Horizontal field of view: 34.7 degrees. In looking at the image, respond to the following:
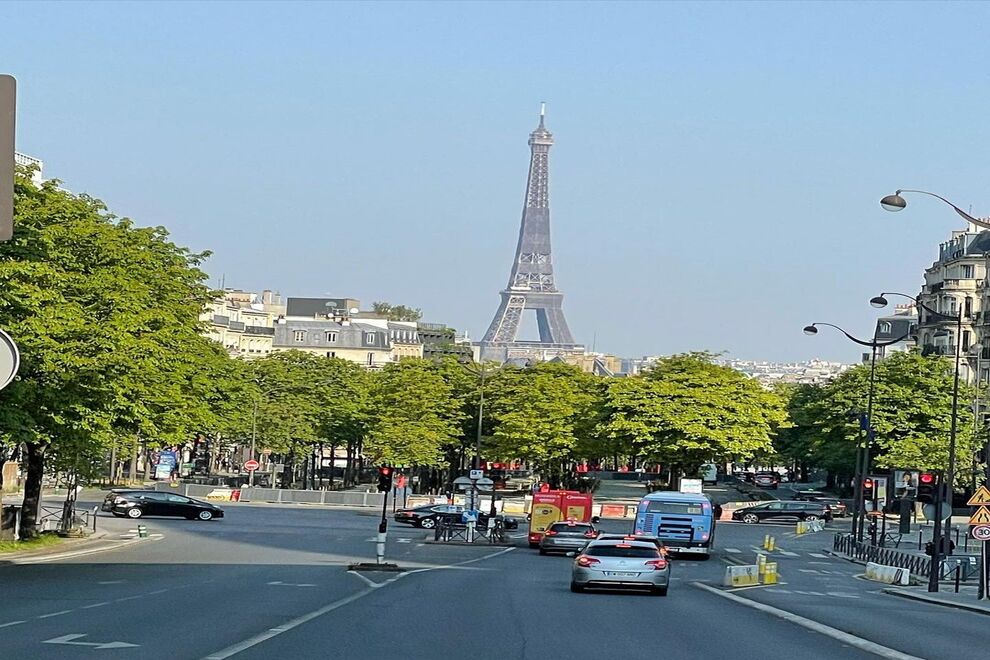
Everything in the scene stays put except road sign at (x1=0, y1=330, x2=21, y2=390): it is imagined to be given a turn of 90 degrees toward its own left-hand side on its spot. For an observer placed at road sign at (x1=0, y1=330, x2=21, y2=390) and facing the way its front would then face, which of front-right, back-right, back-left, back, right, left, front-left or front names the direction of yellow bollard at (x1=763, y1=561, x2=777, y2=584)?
front-left

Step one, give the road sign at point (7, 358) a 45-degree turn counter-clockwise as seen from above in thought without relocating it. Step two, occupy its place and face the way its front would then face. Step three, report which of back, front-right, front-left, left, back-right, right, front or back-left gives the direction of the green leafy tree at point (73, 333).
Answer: back-left

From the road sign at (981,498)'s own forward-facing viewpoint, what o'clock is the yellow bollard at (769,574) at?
The yellow bollard is roughly at 3 o'clock from the road sign.

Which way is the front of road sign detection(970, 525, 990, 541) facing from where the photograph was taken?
facing the viewer

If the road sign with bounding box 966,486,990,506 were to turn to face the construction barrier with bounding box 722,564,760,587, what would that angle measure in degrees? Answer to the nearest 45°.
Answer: approximately 90° to its right

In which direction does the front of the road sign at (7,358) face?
toward the camera

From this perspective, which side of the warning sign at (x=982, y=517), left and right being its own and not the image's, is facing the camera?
front

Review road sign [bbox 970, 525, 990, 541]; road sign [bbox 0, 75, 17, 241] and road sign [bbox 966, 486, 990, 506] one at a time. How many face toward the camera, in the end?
2

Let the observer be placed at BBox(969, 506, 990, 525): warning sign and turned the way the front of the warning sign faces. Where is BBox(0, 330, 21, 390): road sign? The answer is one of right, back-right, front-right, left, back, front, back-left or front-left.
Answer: front

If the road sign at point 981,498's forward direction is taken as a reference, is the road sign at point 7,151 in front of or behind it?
in front

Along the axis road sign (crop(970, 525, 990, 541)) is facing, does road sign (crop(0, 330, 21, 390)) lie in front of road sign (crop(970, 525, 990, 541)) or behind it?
in front

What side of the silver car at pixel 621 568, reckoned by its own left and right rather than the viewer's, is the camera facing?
back

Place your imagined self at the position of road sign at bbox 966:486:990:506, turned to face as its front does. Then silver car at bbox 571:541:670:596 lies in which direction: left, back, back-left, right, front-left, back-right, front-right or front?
front-right

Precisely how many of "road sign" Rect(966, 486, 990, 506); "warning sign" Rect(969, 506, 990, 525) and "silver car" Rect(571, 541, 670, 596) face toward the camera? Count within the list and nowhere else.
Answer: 2
